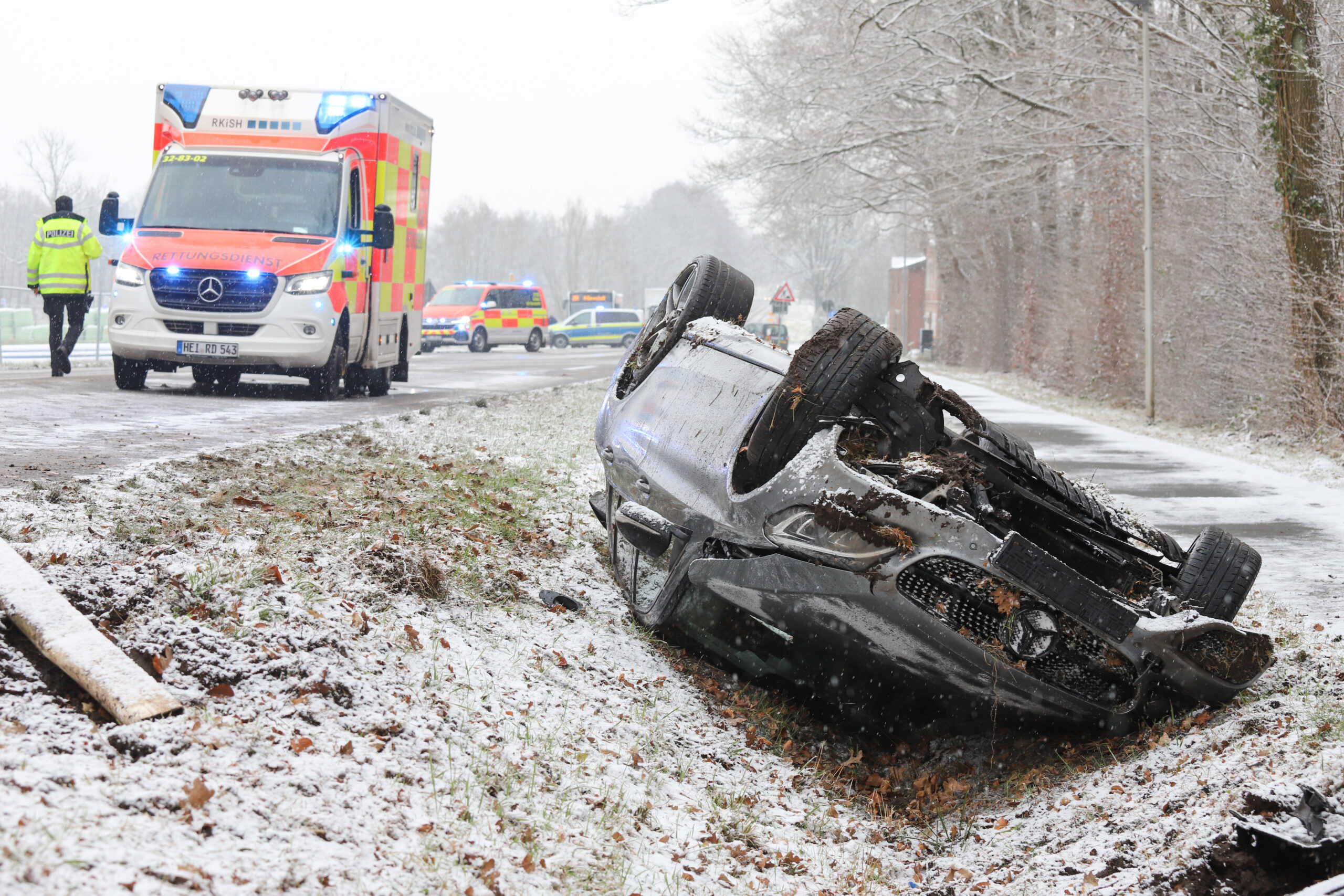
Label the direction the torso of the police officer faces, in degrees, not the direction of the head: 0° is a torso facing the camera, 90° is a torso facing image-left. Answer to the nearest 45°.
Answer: approximately 180°

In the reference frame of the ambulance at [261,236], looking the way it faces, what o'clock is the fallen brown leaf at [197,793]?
The fallen brown leaf is roughly at 12 o'clock from the ambulance.

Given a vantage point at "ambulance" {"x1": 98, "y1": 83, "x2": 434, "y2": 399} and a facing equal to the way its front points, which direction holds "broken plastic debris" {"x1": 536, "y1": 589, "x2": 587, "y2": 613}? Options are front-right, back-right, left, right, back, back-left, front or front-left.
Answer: front

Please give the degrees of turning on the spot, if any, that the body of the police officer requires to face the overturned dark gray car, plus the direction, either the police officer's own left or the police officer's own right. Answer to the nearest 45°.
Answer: approximately 180°

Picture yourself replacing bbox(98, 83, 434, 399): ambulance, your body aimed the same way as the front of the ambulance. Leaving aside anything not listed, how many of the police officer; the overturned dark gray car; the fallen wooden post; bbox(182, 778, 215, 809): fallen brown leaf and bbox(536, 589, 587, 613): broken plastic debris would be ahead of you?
4

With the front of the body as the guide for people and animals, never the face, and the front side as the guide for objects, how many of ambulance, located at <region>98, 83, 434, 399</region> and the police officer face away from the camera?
1

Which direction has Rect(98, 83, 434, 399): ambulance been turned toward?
toward the camera

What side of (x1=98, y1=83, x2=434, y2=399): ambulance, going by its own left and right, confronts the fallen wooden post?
front

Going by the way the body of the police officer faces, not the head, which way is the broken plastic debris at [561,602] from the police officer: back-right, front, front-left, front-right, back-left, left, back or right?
back

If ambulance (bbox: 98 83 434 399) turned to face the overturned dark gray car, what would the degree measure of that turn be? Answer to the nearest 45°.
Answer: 0° — it already faces it

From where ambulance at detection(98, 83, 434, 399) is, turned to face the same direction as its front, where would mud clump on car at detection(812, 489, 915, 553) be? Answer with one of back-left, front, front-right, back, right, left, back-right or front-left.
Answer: front
